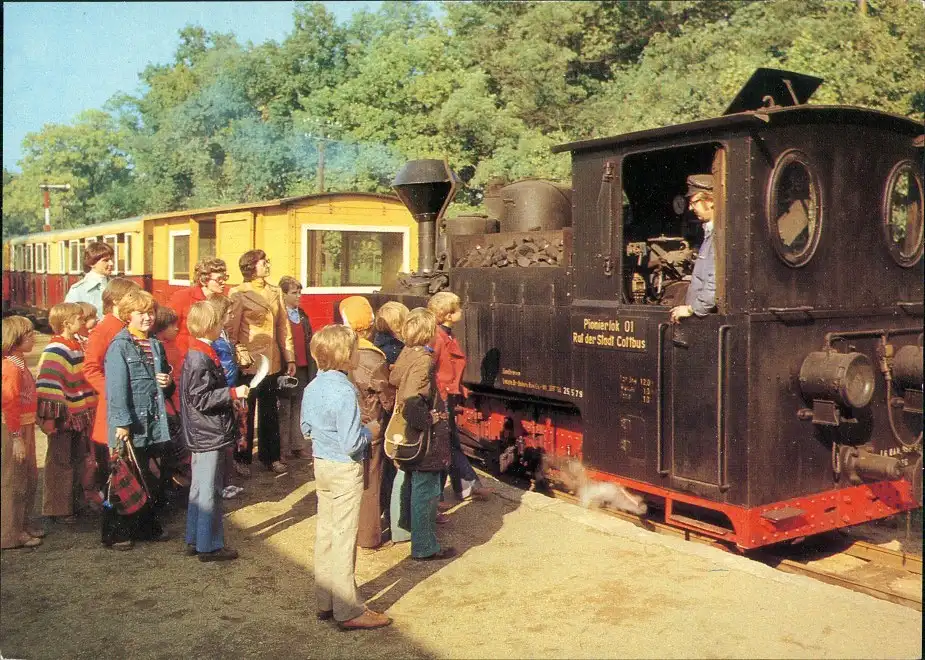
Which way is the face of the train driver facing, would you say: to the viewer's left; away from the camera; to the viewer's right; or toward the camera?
to the viewer's left

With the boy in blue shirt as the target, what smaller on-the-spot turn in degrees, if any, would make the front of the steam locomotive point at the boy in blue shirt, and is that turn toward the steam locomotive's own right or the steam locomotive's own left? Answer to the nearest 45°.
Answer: approximately 90° to the steam locomotive's own left

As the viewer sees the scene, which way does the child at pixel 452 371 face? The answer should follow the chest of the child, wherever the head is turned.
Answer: to the viewer's right

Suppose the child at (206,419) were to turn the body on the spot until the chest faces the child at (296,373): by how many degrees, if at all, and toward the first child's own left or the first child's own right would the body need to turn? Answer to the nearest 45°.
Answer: approximately 90° to the first child's own left

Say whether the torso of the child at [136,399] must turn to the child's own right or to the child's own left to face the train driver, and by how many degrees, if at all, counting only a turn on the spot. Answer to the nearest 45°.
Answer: approximately 45° to the child's own left

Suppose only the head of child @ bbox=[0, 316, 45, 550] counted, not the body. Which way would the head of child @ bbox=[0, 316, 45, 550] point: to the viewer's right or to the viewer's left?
to the viewer's right

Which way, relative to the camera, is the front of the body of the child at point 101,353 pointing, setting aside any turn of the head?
to the viewer's right

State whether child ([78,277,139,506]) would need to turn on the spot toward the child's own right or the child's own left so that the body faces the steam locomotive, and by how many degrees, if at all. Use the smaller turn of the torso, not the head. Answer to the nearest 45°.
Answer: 0° — they already face it

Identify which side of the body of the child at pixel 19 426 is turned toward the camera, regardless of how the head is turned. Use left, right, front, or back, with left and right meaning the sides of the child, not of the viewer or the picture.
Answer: right

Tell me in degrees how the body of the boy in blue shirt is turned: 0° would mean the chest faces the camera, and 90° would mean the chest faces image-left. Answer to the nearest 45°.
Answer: approximately 225°

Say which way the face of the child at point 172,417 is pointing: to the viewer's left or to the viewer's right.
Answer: to the viewer's right

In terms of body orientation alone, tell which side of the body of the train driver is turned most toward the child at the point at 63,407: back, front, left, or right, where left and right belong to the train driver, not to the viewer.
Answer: front

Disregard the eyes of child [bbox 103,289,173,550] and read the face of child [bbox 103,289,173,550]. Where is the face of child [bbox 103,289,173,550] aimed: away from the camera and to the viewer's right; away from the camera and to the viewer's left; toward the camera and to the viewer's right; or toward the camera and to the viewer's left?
toward the camera and to the viewer's right

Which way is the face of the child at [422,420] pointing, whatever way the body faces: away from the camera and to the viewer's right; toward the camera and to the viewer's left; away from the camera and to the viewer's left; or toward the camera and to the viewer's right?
away from the camera and to the viewer's right

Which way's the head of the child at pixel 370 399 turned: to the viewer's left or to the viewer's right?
to the viewer's right
